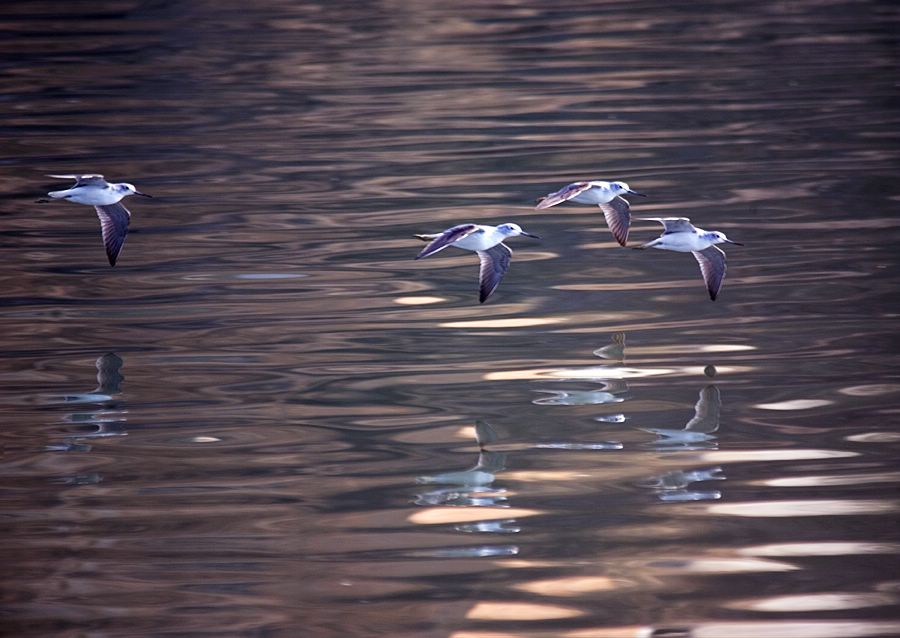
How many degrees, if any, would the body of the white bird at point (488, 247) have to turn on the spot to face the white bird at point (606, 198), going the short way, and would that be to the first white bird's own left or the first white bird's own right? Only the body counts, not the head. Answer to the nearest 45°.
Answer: approximately 45° to the first white bird's own left

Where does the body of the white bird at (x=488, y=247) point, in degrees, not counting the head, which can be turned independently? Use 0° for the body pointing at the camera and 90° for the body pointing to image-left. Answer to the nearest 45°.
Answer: approximately 270°

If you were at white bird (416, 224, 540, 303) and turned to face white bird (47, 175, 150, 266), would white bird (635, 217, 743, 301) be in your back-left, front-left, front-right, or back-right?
back-right

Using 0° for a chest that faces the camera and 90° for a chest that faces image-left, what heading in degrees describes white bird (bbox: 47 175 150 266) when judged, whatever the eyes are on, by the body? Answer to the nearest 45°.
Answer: approximately 270°

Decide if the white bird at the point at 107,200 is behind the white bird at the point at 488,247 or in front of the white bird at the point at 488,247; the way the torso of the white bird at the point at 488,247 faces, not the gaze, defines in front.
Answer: behind

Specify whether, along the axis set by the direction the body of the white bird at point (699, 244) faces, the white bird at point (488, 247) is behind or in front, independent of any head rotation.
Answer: behind

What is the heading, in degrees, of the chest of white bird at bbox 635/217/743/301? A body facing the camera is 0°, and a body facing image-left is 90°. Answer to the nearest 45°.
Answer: approximately 270°

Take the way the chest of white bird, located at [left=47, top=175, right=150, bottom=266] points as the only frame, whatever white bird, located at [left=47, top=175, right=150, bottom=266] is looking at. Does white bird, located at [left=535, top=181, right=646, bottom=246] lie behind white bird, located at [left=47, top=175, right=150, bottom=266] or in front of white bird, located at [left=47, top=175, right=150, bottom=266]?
in front
